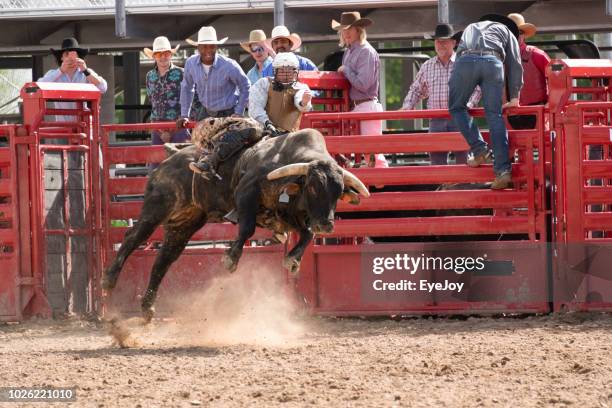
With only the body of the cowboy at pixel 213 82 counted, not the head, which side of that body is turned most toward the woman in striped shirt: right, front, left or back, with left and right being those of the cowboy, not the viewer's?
left

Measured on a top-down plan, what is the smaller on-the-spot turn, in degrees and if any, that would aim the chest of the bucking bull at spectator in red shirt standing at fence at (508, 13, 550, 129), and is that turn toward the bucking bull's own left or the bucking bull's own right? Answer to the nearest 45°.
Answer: approximately 90° to the bucking bull's own left

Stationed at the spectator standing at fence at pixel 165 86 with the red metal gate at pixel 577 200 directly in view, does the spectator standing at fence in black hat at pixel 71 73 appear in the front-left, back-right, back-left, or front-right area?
back-right

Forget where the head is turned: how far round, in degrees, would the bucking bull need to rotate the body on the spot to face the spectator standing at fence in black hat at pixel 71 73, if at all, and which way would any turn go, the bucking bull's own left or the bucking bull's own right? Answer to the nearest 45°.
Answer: approximately 180°

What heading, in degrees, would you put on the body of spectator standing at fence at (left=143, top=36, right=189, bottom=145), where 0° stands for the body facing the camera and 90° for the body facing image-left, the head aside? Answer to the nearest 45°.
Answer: approximately 0°

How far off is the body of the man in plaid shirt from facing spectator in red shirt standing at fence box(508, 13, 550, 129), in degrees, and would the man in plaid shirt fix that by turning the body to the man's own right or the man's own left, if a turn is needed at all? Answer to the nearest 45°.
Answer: approximately 45° to the man's own left

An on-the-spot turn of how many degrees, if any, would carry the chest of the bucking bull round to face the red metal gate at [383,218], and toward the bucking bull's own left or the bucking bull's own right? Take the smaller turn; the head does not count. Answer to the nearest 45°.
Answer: approximately 90° to the bucking bull's own left

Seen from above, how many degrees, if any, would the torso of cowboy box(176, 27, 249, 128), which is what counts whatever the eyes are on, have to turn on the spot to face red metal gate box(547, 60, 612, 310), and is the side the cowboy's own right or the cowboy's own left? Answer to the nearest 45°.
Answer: approximately 45° to the cowboy's own left

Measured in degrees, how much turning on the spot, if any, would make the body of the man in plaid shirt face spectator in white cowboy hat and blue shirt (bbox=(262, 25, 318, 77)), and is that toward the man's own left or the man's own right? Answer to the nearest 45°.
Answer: approximately 90° to the man's own right

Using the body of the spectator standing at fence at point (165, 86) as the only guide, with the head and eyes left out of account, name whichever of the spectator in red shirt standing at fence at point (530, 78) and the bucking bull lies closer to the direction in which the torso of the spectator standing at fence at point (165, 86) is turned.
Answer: the bucking bull
